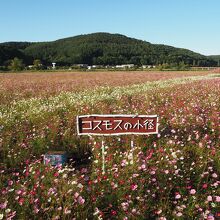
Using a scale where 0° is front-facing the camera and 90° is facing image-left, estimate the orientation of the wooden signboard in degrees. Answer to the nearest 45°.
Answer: approximately 0°
